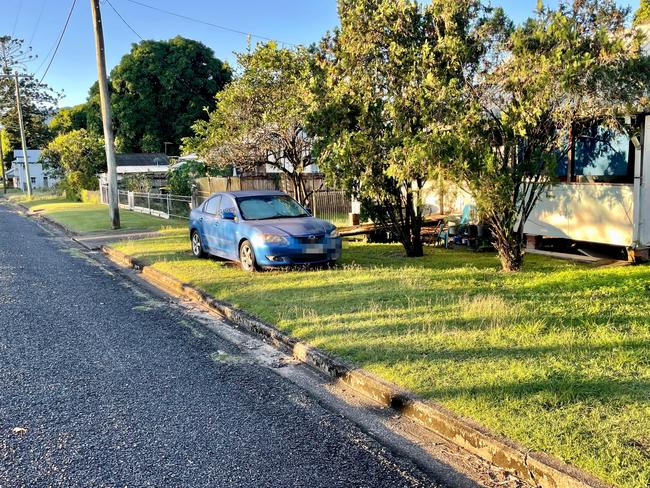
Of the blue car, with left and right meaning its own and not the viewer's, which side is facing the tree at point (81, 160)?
back

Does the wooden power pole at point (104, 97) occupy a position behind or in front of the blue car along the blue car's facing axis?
behind

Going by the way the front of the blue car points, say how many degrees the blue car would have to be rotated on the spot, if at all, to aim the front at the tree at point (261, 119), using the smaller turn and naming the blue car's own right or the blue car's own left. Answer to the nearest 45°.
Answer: approximately 135° to the blue car's own left

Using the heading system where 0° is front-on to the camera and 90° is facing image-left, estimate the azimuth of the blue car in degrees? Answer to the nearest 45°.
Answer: approximately 315°

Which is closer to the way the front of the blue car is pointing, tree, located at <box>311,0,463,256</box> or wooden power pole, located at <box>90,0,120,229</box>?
the tree

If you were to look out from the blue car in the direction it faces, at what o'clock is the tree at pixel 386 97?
The tree is roughly at 11 o'clock from the blue car.

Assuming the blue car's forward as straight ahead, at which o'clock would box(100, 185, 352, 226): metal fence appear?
The metal fence is roughly at 7 o'clock from the blue car.

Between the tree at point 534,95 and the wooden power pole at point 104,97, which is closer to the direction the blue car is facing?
the tree

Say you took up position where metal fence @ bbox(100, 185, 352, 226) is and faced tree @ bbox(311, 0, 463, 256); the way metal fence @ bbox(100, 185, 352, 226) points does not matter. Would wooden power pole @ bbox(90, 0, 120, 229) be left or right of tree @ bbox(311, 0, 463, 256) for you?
right

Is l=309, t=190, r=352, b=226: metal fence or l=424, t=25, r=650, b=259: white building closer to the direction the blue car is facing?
the white building
